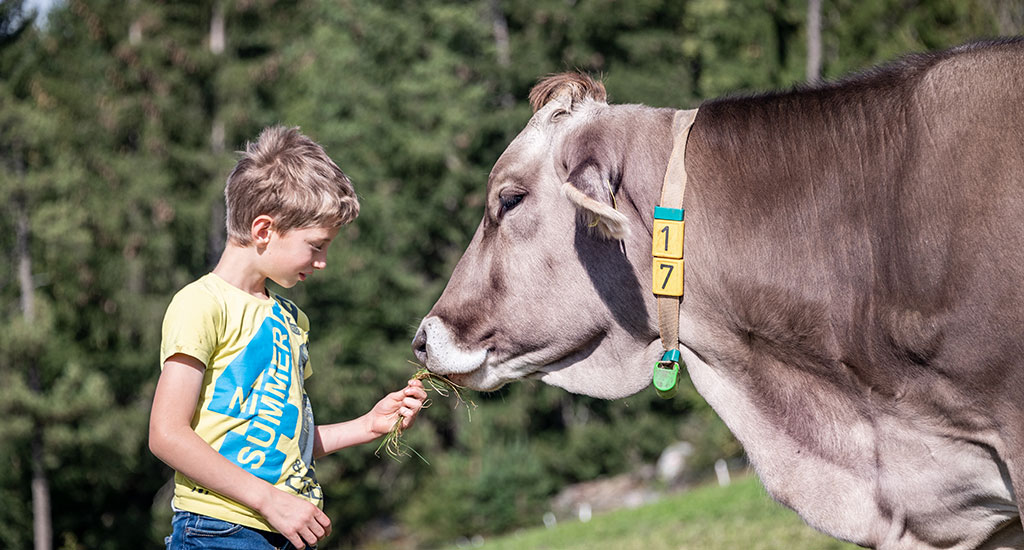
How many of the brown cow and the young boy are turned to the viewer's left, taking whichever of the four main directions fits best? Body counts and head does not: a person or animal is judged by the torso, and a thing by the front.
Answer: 1

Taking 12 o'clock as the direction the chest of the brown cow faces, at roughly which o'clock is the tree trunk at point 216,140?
The tree trunk is roughly at 2 o'clock from the brown cow.

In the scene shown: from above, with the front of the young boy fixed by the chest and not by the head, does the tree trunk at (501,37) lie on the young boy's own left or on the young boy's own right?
on the young boy's own left

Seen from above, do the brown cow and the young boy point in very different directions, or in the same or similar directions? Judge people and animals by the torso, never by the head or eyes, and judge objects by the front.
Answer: very different directions

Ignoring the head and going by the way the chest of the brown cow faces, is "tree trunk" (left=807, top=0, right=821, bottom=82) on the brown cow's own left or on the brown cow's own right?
on the brown cow's own right

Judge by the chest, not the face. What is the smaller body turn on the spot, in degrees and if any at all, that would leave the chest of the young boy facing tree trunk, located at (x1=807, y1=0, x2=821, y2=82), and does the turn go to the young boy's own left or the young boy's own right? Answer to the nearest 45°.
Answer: approximately 90° to the young boy's own left

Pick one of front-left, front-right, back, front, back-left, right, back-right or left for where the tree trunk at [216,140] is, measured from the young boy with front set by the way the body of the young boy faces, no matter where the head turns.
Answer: back-left

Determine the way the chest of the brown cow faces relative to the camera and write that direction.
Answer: to the viewer's left

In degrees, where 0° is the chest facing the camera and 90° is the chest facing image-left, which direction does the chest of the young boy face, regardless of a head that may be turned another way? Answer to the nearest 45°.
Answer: approximately 315°

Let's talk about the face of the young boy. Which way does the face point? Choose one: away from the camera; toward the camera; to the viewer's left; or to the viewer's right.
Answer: to the viewer's right

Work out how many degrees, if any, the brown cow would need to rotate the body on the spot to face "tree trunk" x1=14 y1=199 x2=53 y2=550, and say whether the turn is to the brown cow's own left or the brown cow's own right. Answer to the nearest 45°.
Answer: approximately 45° to the brown cow's own right
